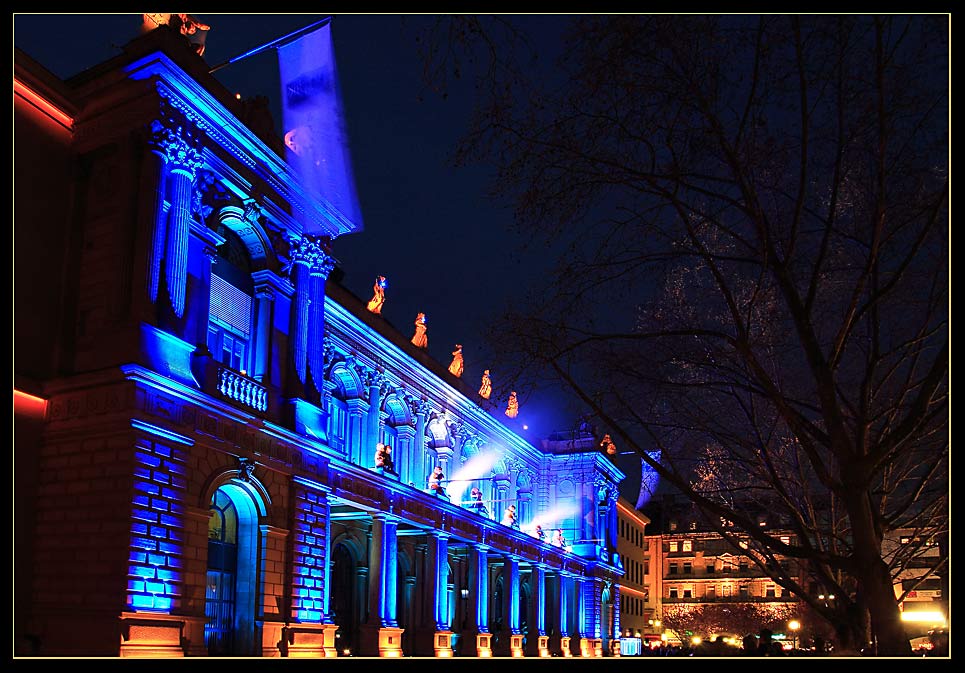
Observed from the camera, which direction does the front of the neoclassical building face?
facing the viewer and to the right of the viewer
